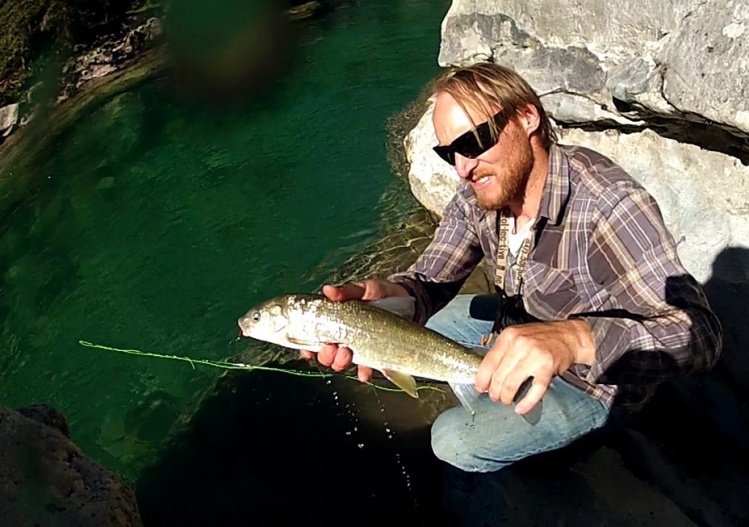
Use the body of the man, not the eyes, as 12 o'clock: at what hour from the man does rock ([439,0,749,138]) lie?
The rock is roughly at 5 o'clock from the man.

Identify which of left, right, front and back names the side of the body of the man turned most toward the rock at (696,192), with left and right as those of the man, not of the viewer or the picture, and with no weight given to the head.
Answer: back

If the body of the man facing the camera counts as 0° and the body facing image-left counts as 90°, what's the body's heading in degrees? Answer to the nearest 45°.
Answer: approximately 45°

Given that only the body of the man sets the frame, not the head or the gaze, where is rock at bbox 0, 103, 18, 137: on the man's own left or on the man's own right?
on the man's own right

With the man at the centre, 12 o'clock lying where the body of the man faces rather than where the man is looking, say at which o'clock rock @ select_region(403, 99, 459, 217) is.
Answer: The rock is roughly at 4 o'clock from the man.

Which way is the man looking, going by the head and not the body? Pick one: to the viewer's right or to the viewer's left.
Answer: to the viewer's left
